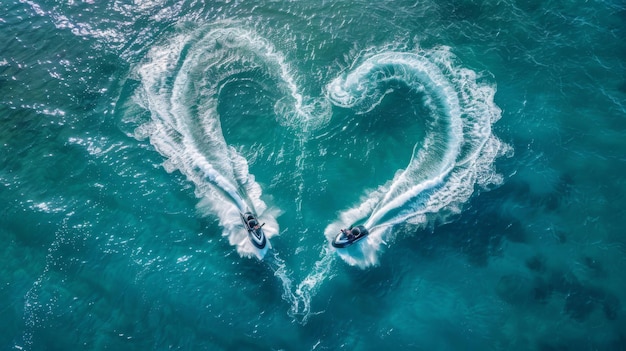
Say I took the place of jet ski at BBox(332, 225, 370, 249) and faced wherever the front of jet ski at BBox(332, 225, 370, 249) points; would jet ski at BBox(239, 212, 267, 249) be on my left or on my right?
on my right

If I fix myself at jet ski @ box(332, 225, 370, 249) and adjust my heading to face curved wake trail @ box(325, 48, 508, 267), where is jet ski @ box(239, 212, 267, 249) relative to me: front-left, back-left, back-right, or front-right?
back-left

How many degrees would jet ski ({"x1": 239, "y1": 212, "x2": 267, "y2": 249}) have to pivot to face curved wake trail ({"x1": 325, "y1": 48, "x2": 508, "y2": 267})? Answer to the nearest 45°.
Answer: approximately 45° to its left

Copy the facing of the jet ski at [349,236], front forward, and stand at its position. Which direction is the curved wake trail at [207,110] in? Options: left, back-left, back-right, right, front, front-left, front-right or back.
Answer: right

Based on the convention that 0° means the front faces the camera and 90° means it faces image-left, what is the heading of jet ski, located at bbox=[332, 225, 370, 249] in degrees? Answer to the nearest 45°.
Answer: approximately 45°

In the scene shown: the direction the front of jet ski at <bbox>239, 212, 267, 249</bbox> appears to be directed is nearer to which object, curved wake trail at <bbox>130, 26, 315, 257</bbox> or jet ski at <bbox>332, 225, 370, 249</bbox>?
the jet ski

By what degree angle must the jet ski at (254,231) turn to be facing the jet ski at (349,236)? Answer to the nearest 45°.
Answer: approximately 45° to its left

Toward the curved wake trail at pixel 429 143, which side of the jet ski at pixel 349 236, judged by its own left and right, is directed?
back

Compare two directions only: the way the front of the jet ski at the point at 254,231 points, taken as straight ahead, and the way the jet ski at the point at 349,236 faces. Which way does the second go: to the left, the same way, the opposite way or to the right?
to the right

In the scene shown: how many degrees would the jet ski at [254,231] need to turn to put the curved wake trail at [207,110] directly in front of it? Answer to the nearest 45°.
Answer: approximately 135° to its left

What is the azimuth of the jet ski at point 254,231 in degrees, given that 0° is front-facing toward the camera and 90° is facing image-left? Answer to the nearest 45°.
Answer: approximately 315°

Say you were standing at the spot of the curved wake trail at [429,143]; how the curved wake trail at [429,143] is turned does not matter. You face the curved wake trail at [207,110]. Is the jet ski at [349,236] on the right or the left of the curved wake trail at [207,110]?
left
